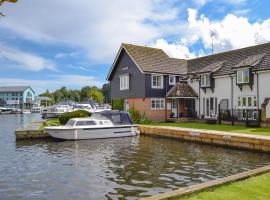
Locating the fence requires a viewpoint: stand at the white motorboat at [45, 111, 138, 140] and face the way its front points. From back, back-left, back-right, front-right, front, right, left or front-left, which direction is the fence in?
back

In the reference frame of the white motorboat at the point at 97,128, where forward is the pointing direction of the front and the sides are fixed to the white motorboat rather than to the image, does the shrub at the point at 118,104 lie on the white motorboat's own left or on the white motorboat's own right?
on the white motorboat's own right

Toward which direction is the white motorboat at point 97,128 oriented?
to the viewer's left

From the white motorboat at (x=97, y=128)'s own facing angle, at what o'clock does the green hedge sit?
The green hedge is roughly at 4 o'clock from the white motorboat.
